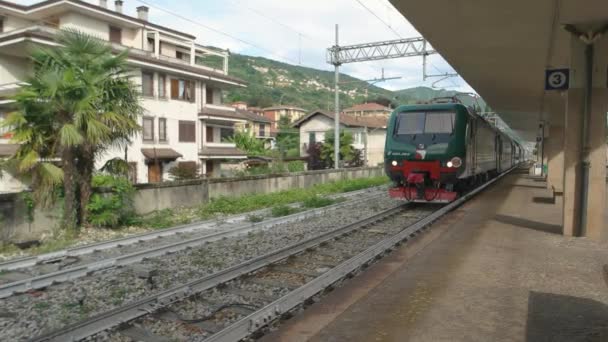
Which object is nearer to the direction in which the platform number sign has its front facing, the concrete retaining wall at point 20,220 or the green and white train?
the concrete retaining wall

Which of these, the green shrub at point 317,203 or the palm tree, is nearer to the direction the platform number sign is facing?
the palm tree

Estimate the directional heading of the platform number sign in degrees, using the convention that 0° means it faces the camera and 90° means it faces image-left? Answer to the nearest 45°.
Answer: approximately 0°

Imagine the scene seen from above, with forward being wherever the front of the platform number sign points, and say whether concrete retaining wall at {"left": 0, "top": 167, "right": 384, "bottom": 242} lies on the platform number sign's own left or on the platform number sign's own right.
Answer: on the platform number sign's own right

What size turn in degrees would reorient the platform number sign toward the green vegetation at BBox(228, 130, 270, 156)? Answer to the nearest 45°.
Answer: approximately 135° to its right

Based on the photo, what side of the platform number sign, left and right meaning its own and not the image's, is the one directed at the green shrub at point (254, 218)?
right

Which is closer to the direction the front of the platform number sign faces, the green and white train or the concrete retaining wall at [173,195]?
the concrete retaining wall

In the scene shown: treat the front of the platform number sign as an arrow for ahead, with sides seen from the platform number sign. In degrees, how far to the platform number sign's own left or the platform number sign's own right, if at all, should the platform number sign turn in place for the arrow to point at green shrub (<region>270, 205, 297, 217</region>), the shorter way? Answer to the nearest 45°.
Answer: approximately 90° to the platform number sign's own right

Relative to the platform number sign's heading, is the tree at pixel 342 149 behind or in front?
behind

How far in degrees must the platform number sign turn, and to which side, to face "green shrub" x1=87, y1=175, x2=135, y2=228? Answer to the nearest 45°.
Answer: approximately 90° to its right
